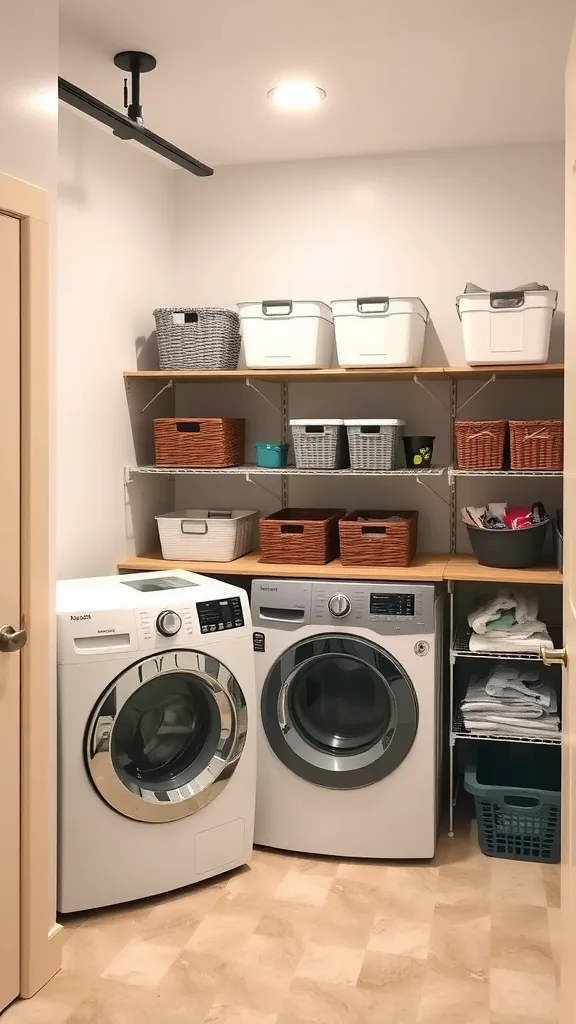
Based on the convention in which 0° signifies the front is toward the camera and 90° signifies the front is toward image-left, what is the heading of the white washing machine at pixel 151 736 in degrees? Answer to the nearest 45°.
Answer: approximately 315°

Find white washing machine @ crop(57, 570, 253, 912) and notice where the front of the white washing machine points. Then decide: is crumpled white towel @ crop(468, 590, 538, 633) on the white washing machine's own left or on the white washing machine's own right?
on the white washing machine's own left

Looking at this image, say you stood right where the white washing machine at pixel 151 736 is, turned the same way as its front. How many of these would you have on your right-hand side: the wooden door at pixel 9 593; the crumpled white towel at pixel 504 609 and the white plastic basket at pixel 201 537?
1

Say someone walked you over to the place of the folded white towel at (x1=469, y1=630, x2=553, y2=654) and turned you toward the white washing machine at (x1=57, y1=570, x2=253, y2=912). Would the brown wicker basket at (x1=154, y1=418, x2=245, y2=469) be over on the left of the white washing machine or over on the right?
right

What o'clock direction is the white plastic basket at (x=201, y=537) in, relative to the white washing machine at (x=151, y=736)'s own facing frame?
The white plastic basket is roughly at 8 o'clock from the white washing machine.

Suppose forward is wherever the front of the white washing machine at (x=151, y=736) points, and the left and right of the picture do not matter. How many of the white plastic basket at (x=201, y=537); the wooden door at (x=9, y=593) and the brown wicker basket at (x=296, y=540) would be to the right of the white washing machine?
1
